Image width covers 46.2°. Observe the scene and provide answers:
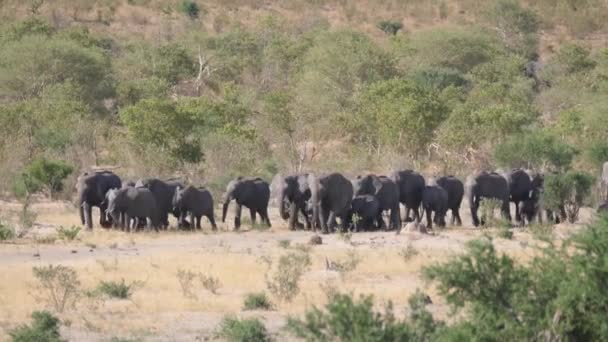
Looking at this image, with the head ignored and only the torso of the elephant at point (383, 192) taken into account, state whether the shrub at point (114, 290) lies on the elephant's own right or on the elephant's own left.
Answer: on the elephant's own left

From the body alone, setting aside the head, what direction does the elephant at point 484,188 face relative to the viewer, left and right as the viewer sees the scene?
facing to the left of the viewer

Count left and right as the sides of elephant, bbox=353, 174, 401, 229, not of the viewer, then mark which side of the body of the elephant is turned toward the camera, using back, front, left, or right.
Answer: left

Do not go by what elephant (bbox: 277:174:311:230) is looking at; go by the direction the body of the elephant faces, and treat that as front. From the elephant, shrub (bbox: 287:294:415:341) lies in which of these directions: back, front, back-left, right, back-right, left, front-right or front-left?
front-left

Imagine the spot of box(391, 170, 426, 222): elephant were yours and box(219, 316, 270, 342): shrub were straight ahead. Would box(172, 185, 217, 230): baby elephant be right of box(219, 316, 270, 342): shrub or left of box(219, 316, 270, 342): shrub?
right

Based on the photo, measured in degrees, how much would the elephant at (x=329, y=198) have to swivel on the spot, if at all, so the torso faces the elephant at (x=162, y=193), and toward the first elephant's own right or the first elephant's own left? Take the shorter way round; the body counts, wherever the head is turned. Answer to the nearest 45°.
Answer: approximately 45° to the first elephant's own right

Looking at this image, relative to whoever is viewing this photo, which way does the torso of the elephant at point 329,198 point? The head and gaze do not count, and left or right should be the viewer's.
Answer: facing the viewer and to the left of the viewer

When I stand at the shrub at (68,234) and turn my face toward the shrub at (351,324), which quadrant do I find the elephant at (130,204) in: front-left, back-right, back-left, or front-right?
back-left
